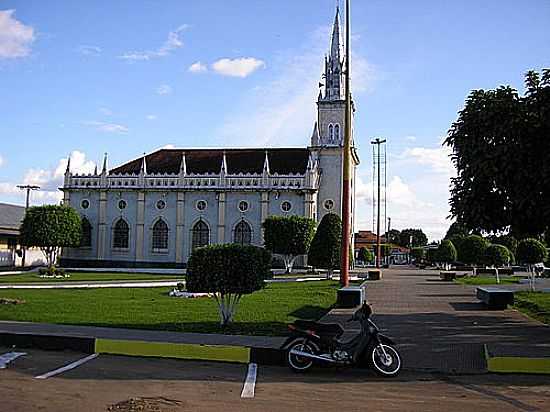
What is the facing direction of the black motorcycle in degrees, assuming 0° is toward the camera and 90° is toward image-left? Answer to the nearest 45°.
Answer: approximately 270°

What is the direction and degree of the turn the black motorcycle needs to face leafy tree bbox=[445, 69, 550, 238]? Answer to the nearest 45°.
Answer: approximately 45° to its left

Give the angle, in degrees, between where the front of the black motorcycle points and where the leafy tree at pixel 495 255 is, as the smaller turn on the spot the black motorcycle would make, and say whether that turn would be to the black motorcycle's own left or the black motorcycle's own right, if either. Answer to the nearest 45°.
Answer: approximately 90° to the black motorcycle's own left

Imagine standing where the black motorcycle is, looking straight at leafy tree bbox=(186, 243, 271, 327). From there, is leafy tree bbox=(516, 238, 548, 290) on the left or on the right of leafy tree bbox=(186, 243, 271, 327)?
right

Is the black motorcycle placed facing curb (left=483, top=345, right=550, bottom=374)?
yes

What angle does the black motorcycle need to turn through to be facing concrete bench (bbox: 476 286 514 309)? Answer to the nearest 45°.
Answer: approximately 45° to its left

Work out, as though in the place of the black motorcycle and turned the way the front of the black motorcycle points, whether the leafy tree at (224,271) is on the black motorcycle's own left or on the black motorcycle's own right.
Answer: on the black motorcycle's own left

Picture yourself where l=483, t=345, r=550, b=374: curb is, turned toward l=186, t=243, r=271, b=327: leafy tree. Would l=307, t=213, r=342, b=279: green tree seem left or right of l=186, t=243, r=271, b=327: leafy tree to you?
right

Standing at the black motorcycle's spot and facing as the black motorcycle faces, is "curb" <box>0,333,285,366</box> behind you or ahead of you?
behind
